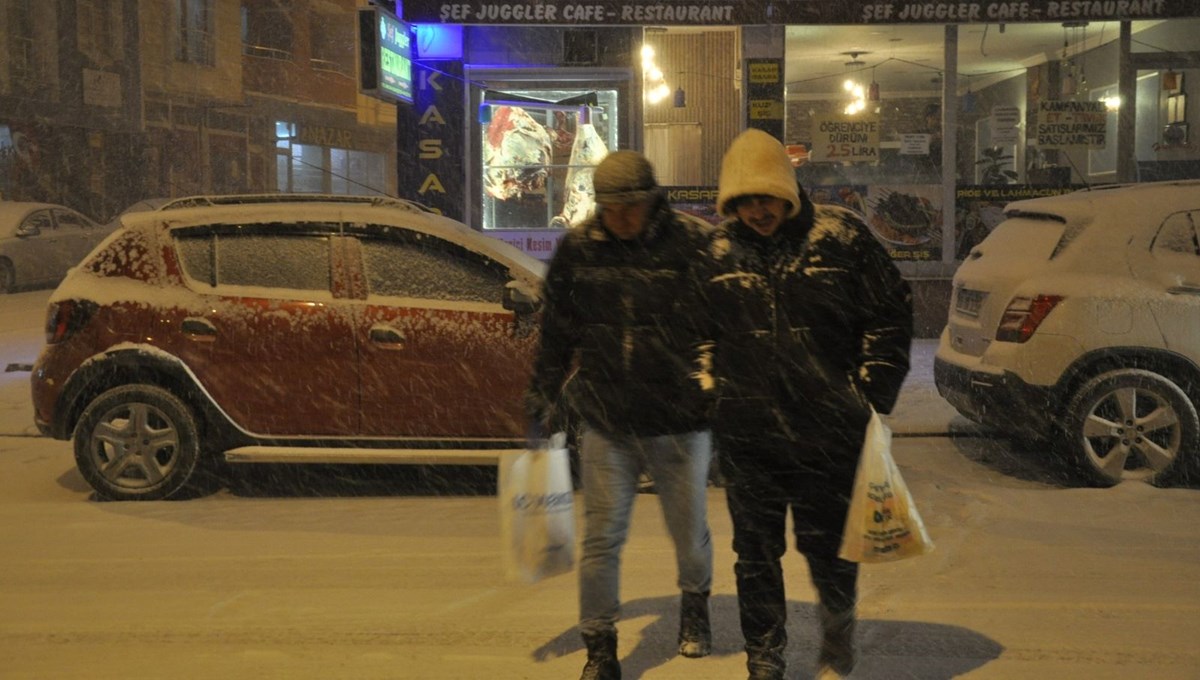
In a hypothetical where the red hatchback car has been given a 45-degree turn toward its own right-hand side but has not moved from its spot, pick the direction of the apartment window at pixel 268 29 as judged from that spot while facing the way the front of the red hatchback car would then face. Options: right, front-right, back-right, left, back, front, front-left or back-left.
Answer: back-left

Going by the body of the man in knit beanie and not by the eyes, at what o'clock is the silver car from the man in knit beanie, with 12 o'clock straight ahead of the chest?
The silver car is roughly at 5 o'clock from the man in knit beanie.

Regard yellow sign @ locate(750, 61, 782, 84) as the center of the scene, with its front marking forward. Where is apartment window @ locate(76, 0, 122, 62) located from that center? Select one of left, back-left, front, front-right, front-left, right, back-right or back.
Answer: back-right

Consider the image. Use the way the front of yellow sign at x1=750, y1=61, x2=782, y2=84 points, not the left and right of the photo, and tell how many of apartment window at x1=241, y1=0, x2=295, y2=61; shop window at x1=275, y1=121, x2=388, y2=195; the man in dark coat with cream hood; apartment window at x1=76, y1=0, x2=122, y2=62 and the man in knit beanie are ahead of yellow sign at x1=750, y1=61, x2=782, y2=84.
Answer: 2

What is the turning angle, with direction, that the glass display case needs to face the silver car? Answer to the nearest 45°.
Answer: approximately 135° to its right

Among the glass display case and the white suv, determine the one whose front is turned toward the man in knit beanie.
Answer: the glass display case

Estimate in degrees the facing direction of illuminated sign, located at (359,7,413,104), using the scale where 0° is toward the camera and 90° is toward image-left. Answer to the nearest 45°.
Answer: approximately 315°

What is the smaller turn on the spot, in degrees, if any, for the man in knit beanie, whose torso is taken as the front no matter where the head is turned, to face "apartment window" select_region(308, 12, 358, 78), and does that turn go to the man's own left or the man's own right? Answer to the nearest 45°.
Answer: approximately 180°

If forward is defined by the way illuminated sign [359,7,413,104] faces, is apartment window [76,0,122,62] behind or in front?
behind

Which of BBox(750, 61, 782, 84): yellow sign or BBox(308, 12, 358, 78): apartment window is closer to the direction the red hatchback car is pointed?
the yellow sign

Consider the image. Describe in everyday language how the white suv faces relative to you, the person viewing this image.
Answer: facing away from the viewer and to the right of the viewer

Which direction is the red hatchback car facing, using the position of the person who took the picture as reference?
facing to the right of the viewer

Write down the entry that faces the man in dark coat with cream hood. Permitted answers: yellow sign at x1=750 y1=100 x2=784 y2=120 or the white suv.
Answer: the yellow sign
